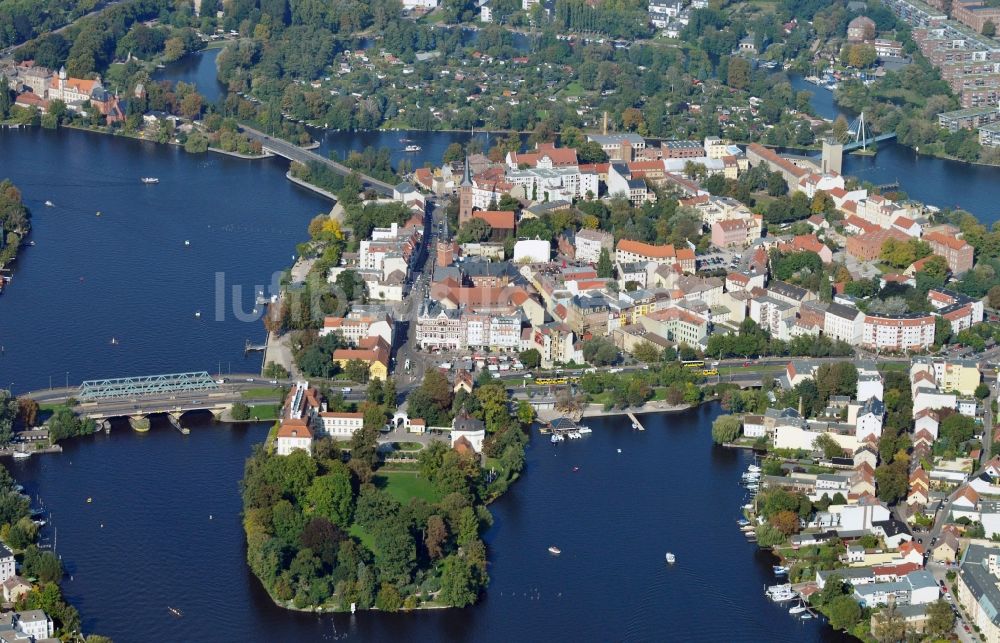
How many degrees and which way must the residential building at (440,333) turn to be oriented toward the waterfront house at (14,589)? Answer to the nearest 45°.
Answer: approximately 45° to its right

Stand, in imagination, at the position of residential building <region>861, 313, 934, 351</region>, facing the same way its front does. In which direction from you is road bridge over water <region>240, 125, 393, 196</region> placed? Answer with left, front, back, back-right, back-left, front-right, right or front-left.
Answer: back-right

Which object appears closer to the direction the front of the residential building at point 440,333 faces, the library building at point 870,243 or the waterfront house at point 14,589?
the waterfront house

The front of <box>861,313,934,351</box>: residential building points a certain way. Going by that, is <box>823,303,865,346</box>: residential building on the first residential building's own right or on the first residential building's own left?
on the first residential building's own right

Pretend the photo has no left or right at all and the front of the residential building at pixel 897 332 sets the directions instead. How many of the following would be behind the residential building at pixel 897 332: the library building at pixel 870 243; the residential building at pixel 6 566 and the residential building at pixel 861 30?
2

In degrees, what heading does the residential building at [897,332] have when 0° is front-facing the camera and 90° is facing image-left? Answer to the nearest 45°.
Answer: approximately 0°

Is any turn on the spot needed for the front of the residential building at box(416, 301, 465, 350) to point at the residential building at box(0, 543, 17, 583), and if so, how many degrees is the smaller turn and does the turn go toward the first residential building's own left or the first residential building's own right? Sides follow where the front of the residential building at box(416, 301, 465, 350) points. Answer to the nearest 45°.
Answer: approximately 45° to the first residential building's own right

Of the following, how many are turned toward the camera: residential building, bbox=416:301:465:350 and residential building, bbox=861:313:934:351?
2

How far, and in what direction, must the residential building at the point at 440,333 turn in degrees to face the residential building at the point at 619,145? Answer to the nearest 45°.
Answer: approximately 180°

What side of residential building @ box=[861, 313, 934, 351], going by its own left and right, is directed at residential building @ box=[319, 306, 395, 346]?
right

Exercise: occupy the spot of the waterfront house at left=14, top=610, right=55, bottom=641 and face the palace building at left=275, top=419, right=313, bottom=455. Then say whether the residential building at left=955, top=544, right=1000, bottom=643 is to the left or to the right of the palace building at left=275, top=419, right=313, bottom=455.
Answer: right
